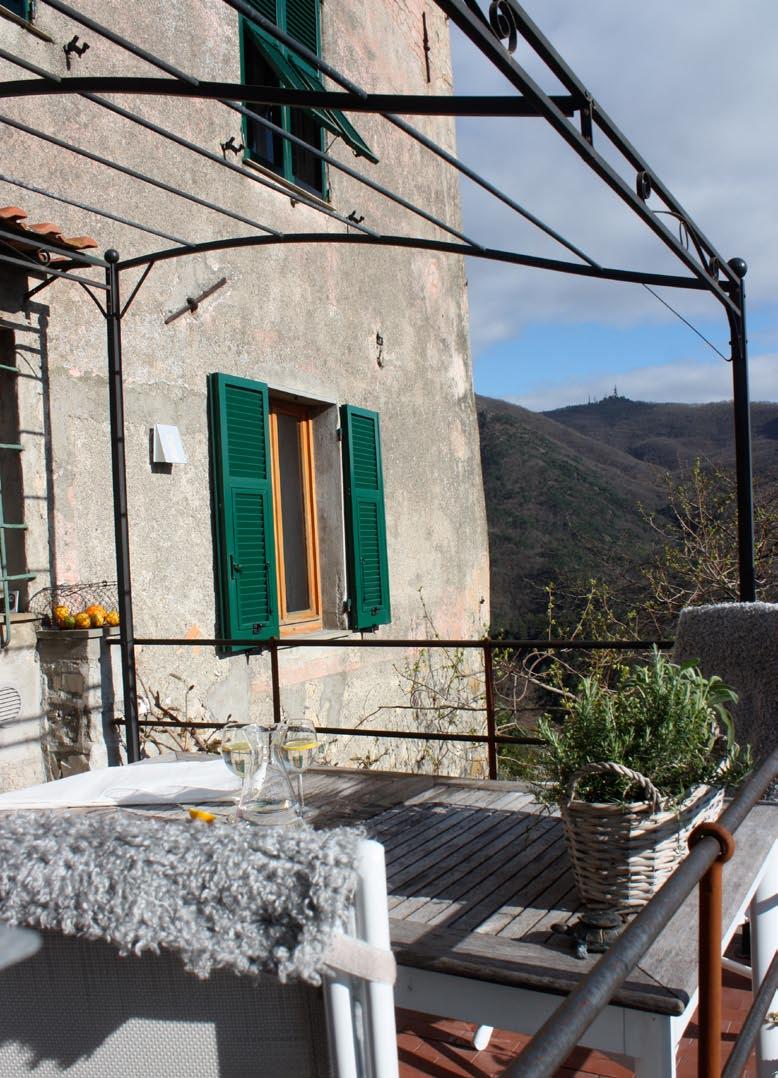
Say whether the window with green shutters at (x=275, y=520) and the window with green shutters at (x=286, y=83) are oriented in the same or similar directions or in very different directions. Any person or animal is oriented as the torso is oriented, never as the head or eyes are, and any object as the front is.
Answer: same or similar directions

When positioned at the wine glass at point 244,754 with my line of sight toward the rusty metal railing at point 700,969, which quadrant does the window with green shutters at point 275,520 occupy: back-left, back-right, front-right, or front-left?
back-left

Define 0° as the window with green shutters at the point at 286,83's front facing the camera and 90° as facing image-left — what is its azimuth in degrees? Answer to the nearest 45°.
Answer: approximately 315°

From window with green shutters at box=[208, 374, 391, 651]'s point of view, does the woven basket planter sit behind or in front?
in front

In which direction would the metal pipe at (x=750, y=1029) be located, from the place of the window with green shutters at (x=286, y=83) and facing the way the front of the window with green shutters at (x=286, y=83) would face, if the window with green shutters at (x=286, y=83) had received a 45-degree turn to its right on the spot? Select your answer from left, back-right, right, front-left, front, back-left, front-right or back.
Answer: front

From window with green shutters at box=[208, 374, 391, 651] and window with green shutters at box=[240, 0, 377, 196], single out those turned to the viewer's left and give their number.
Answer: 0

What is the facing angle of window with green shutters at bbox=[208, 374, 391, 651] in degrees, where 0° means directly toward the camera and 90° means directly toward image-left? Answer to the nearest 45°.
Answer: approximately 315°
